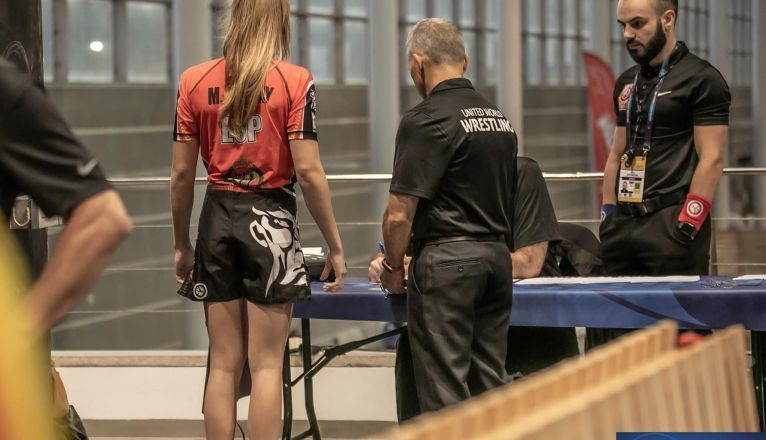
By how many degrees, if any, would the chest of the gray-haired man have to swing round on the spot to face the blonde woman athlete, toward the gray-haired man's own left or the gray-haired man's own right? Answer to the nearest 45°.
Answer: approximately 45° to the gray-haired man's own left

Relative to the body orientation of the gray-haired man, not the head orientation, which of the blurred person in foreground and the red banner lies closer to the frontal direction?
the red banner

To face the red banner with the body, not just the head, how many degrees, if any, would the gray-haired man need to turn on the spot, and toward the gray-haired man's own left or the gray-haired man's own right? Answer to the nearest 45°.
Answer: approximately 45° to the gray-haired man's own right

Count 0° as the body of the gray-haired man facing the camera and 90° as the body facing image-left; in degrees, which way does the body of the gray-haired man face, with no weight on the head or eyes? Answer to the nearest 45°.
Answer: approximately 135°

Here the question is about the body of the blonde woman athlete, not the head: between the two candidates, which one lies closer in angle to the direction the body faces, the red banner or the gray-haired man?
the red banner

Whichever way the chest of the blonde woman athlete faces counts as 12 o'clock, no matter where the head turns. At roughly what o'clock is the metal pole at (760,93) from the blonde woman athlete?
The metal pole is roughly at 1 o'clock from the blonde woman athlete.

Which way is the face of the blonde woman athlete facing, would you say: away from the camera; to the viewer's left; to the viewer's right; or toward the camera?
away from the camera

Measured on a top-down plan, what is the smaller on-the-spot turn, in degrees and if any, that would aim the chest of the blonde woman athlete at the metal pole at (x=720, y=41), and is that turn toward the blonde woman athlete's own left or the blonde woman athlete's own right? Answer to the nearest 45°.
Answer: approximately 45° to the blonde woman athlete's own right

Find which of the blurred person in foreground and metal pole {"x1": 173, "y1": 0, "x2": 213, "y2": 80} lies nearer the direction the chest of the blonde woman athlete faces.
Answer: the metal pole

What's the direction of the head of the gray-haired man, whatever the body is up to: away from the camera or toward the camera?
away from the camera

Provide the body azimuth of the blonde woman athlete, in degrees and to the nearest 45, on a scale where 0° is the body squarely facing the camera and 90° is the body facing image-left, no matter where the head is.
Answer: approximately 180°
